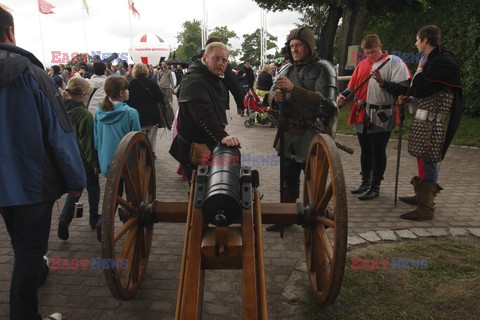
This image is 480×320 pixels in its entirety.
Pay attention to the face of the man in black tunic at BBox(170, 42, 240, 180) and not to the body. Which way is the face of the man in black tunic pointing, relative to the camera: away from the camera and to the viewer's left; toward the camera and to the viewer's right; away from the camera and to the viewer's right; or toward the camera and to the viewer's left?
toward the camera and to the viewer's right

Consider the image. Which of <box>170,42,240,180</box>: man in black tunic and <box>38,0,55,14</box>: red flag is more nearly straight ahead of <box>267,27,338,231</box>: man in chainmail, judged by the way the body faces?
the man in black tunic

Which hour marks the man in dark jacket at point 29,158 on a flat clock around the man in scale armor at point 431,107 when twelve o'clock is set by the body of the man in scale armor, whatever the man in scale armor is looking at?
The man in dark jacket is roughly at 10 o'clock from the man in scale armor.

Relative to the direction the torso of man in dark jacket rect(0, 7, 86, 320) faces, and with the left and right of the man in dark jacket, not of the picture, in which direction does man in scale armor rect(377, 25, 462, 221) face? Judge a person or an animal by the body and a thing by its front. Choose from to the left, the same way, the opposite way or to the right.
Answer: to the left

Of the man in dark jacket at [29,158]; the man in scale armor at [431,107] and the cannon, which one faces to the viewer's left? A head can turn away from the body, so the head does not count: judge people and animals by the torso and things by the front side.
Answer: the man in scale armor

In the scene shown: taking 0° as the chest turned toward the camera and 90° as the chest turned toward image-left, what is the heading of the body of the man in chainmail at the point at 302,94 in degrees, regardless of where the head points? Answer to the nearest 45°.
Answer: approximately 45°

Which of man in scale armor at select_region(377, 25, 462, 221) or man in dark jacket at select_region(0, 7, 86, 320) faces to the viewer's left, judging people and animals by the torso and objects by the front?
the man in scale armor

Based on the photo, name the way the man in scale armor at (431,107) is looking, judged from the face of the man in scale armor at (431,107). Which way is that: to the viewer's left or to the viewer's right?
to the viewer's left

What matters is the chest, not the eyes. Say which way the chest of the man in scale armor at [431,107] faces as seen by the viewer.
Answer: to the viewer's left

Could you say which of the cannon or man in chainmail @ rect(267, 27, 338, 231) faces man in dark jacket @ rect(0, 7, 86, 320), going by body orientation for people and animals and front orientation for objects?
the man in chainmail

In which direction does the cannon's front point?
away from the camera
